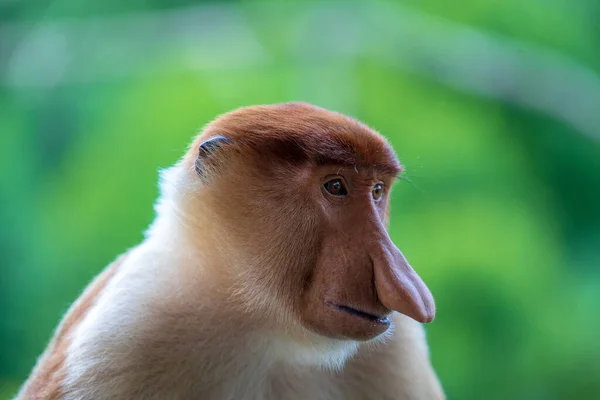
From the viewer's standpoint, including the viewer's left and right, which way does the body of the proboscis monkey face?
facing the viewer and to the right of the viewer
